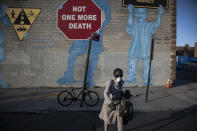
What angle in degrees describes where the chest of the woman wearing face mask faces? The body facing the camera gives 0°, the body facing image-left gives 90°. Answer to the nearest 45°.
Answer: approximately 315°
